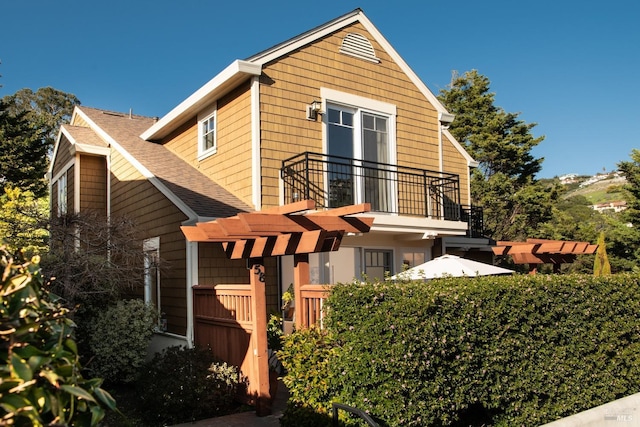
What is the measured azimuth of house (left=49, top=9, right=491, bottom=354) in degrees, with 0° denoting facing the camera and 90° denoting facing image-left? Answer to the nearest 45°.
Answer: approximately 315°

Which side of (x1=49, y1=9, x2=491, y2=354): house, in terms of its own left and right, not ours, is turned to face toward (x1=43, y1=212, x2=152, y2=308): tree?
right

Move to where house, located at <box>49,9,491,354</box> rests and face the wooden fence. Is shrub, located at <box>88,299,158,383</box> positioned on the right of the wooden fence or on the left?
right

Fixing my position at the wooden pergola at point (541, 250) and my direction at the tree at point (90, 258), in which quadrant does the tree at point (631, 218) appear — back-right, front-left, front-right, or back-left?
back-right

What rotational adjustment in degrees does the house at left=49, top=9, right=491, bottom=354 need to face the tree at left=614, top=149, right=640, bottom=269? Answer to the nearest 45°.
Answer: approximately 90° to its left

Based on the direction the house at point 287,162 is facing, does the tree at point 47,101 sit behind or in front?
behind

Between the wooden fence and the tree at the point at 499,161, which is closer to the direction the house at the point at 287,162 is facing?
the wooden fence

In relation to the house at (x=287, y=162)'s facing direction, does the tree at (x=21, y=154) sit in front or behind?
behind

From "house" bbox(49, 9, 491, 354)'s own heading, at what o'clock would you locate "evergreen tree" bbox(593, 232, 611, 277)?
The evergreen tree is roughly at 10 o'clock from the house.
